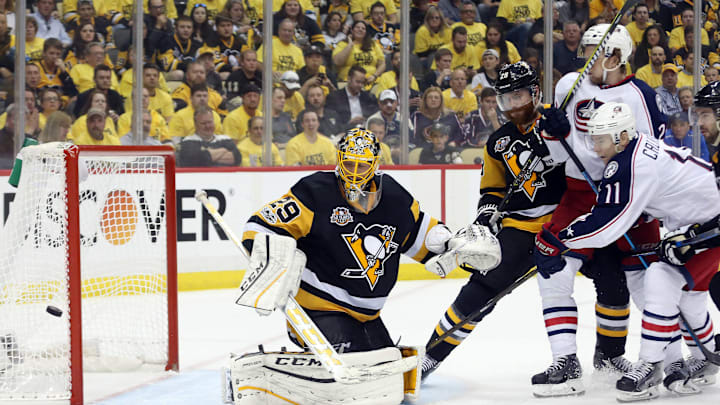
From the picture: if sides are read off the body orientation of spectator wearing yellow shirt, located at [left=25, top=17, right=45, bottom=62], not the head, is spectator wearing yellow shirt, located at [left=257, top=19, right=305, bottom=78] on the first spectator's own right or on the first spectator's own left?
on the first spectator's own left

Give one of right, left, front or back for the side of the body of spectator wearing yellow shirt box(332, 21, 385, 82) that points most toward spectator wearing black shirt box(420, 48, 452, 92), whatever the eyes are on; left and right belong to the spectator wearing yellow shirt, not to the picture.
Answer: left

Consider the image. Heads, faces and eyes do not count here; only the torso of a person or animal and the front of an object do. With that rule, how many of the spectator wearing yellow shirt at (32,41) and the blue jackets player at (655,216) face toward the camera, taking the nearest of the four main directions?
1

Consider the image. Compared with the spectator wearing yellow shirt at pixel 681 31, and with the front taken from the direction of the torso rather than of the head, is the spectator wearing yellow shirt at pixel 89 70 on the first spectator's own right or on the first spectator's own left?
on the first spectator's own right

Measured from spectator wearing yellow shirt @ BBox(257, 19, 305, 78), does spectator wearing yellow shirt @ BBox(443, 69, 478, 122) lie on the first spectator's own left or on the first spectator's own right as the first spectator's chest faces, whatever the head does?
on the first spectator's own left

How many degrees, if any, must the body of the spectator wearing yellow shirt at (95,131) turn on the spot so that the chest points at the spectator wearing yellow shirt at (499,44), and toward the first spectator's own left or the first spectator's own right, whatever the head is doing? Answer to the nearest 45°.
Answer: approximately 90° to the first spectator's own left

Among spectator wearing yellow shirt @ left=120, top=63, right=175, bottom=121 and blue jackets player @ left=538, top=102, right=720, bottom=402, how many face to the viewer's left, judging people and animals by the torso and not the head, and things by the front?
1
